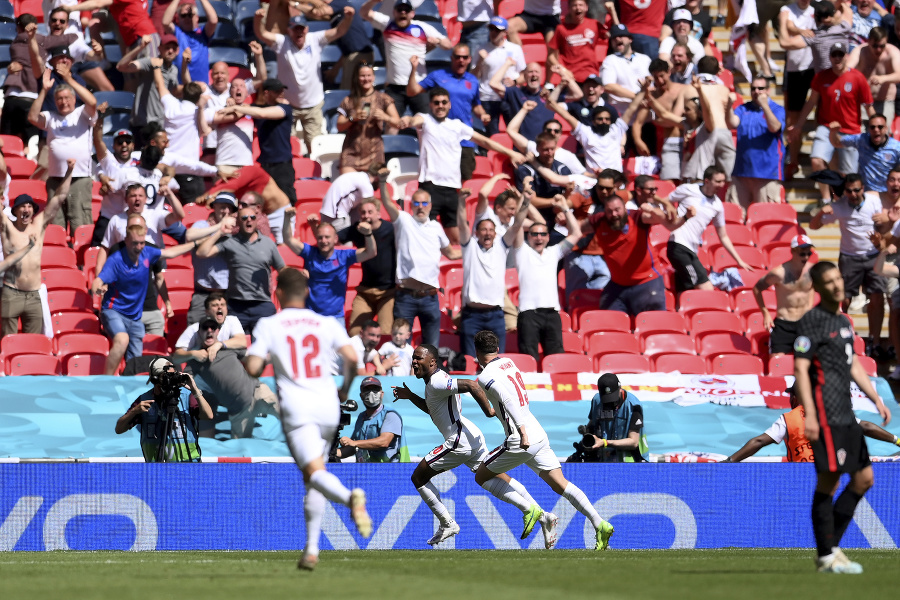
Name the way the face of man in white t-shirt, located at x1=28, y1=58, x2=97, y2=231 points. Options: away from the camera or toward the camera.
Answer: toward the camera

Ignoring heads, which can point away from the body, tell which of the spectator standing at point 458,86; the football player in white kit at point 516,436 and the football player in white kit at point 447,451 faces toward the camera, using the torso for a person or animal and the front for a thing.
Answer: the spectator standing

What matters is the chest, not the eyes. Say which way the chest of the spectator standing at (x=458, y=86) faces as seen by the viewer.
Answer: toward the camera

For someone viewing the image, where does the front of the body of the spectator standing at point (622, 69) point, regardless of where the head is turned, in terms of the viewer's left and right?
facing the viewer

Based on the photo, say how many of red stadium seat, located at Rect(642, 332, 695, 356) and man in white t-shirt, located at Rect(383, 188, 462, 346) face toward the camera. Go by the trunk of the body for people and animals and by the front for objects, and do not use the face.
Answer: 2

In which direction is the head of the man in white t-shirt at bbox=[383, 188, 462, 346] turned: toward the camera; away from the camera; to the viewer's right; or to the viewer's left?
toward the camera

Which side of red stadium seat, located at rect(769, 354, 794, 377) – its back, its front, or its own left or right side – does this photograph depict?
front

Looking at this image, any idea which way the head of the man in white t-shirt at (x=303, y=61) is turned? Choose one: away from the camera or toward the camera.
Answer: toward the camera

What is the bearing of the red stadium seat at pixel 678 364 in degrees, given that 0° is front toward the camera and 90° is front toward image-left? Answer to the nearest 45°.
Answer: approximately 0°

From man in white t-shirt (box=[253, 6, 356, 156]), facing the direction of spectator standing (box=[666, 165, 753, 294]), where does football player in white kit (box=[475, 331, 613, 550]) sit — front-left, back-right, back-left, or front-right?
front-right

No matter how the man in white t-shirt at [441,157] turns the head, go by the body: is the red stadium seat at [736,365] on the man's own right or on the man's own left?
on the man's own left

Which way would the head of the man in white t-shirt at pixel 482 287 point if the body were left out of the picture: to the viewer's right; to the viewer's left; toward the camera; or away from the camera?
toward the camera

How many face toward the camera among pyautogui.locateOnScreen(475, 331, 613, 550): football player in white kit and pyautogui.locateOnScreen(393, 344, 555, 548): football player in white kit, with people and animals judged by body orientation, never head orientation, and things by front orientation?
0

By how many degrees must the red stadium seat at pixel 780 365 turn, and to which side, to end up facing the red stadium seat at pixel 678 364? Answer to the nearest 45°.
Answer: approximately 90° to its right

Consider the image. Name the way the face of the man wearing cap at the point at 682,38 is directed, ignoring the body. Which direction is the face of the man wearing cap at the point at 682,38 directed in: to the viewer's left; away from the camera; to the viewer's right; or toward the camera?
toward the camera
